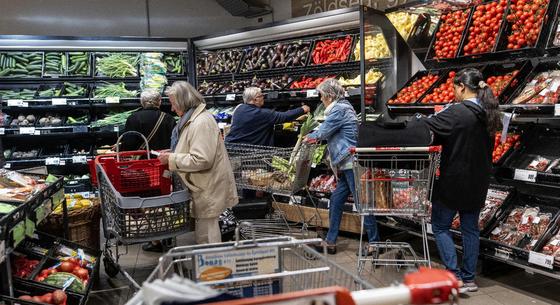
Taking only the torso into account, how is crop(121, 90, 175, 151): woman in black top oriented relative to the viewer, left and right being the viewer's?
facing away from the viewer

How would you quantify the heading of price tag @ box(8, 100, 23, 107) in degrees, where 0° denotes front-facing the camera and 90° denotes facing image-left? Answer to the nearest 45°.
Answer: approximately 0°

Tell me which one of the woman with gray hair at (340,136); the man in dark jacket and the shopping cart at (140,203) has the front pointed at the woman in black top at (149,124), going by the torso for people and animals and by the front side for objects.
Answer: the woman with gray hair

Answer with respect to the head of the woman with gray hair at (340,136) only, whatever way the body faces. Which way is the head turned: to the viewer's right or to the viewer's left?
to the viewer's left

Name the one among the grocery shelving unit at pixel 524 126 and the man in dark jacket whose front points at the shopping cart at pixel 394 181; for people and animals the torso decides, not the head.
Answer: the grocery shelving unit

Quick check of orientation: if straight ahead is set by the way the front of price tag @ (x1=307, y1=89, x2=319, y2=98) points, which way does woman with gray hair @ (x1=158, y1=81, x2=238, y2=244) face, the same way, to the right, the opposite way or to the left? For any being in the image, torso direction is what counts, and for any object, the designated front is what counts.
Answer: to the right

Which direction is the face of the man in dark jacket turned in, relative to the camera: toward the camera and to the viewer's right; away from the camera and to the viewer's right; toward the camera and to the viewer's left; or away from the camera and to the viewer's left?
away from the camera and to the viewer's right

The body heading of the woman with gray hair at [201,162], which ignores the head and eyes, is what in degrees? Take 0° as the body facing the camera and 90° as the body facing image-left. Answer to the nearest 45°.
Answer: approximately 90°

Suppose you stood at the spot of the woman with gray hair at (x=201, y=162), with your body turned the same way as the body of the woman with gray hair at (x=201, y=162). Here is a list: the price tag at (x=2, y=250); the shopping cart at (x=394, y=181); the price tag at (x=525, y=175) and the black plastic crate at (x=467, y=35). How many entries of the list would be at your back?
3

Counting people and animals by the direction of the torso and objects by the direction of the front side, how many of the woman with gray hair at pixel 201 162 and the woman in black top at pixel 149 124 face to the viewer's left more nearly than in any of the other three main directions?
1

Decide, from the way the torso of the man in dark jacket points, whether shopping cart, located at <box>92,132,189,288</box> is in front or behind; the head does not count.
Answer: behind

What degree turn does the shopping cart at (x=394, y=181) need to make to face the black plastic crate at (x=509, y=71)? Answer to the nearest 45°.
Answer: approximately 45° to its right

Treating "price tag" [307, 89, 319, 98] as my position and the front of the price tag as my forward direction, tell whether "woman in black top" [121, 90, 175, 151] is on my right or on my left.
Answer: on my right

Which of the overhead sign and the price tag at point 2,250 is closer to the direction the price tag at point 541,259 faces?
the price tag
